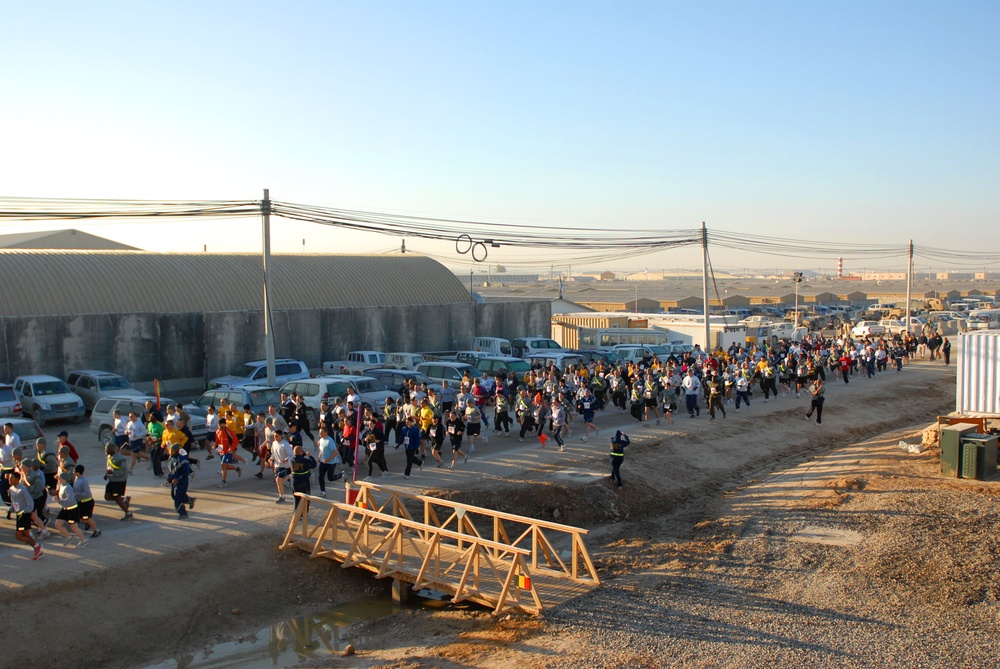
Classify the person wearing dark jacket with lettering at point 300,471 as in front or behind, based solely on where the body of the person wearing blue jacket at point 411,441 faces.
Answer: in front

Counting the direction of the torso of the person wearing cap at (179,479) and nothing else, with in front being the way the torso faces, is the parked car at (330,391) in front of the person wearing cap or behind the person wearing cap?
behind

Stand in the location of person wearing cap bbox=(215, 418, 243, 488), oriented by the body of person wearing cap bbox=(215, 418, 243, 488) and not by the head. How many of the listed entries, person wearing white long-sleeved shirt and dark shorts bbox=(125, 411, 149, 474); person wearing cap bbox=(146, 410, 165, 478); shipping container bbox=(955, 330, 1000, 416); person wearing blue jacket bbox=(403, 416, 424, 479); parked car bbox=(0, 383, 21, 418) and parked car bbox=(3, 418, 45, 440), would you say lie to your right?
4

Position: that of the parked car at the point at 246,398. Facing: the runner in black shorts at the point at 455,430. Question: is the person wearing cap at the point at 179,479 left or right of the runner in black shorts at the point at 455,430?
right

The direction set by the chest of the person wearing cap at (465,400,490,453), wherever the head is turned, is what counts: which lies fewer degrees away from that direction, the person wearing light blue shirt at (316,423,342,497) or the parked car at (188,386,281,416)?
the person wearing light blue shirt

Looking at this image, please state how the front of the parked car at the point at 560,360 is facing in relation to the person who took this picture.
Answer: facing the viewer and to the right of the viewer

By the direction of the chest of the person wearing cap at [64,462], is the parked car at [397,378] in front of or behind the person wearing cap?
behind

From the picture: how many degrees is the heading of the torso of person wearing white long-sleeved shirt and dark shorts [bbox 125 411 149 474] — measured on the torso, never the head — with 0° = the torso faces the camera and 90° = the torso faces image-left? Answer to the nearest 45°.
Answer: approximately 45°

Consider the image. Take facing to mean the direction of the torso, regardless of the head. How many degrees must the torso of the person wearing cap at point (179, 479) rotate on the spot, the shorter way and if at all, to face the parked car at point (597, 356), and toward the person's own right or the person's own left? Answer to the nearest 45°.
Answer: approximately 180°

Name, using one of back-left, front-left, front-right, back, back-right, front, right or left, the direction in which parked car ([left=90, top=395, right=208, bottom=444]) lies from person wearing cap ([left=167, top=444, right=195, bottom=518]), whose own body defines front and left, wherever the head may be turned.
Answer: back-right

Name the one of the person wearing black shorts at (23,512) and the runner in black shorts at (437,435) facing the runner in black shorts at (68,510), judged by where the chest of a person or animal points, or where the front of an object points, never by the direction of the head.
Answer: the runner in black shorts at (437,435)

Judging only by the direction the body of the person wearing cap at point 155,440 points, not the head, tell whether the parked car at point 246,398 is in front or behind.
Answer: behind

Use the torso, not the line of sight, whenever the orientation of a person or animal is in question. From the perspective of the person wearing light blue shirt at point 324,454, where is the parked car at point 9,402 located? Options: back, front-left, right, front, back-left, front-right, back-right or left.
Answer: right
